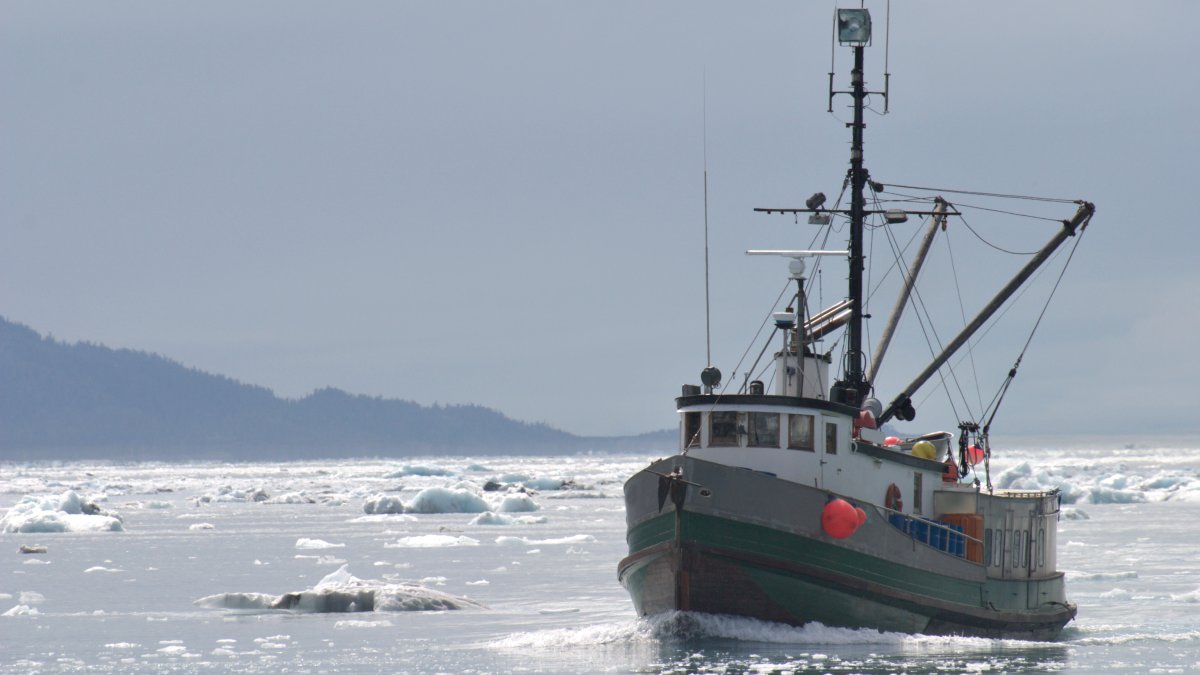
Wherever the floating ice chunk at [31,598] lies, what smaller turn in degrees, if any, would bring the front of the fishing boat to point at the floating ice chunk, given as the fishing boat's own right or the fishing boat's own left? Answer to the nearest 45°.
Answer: approximately 45° to the fishing boat's own right

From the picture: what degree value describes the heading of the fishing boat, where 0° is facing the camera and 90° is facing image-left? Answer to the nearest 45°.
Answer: approximately 45°

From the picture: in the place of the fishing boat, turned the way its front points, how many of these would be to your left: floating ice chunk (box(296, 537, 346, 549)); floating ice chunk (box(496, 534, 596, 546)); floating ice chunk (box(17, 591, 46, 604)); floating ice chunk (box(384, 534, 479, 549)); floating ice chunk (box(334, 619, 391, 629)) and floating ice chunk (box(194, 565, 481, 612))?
0

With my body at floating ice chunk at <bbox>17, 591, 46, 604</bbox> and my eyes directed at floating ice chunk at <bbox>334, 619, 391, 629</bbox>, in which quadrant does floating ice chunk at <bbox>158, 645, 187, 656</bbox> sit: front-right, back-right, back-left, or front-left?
front-right

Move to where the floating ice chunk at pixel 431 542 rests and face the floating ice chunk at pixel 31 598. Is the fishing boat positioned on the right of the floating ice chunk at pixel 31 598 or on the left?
left

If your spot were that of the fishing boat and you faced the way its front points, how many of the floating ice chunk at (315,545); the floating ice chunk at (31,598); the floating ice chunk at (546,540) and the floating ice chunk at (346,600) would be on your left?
0

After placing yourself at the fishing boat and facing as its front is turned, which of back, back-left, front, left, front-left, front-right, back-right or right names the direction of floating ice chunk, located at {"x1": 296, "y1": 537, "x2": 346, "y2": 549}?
right

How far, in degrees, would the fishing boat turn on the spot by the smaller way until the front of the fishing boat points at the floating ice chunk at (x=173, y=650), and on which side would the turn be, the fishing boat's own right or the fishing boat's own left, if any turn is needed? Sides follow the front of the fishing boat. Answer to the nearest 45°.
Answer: approximately 45° to the fishing boat's own right

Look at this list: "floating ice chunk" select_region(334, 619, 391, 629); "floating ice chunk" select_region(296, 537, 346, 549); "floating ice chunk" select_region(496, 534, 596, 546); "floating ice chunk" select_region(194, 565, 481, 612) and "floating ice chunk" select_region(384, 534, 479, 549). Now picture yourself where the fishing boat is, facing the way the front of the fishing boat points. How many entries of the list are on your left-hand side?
0

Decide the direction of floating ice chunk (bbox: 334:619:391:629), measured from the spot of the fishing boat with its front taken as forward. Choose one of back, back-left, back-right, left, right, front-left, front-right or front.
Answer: front-right

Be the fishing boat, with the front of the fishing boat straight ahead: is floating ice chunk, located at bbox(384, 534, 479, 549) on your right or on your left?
on your right

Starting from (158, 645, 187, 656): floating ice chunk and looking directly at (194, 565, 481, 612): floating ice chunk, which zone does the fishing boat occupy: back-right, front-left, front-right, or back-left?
front-right

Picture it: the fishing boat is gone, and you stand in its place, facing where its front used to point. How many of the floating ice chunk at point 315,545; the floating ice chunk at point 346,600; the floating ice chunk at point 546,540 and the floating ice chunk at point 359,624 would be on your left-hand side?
0

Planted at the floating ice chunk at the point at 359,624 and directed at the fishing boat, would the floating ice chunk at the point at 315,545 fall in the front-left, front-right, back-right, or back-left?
back-left
